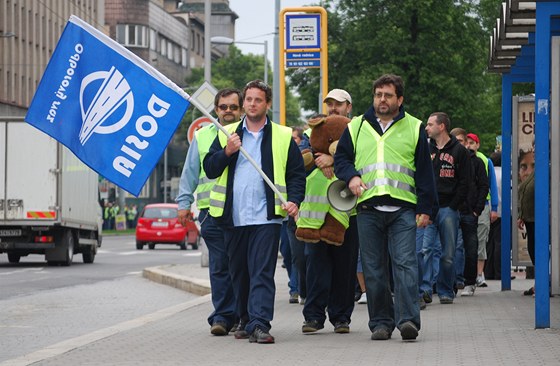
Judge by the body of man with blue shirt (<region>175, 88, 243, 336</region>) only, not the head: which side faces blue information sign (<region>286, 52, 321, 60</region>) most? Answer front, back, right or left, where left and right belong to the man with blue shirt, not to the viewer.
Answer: back

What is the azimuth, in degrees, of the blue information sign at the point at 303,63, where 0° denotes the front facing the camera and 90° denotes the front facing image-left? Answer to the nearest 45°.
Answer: approximately 0°

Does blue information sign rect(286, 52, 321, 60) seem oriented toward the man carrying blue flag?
yes

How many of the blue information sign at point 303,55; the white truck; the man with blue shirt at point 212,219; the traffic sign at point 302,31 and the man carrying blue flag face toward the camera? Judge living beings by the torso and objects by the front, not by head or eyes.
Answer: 4

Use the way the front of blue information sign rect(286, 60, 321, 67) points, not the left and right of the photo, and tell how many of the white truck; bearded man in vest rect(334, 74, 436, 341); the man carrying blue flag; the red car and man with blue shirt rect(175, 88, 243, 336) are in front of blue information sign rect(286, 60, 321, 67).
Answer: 3

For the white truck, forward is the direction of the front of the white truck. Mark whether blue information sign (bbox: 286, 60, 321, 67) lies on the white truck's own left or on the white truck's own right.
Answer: on the white truck's own right

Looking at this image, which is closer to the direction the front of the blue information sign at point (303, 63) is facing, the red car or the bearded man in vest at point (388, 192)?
the bearded man in vest

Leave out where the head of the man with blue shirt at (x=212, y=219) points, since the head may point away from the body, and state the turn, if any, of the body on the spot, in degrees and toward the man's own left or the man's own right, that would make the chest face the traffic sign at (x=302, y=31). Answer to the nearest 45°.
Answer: approximately 180°

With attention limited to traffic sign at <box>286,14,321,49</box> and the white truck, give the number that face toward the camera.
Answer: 1

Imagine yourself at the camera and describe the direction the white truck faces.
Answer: facing away from the viewer and to the right of the viewer
